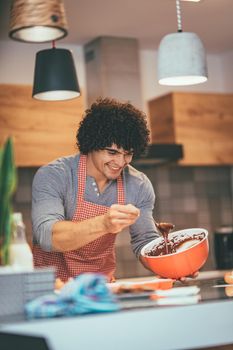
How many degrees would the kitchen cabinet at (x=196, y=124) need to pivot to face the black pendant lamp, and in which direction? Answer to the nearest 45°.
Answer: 0° — it already faces it

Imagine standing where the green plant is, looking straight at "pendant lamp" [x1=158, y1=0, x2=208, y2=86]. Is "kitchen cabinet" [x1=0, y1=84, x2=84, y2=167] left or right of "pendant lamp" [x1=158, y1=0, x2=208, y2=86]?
left

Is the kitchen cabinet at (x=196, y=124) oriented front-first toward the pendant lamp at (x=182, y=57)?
yes

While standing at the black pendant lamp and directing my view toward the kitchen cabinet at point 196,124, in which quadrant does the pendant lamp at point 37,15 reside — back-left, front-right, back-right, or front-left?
back-right

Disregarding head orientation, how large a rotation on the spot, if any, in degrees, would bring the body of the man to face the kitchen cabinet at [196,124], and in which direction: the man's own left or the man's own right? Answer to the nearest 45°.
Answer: approximately 135° to the man's own left

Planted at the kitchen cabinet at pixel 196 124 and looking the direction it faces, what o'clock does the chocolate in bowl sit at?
The chocolate in bowl is roughly at 12 o'clock from the kitchen cabinet.

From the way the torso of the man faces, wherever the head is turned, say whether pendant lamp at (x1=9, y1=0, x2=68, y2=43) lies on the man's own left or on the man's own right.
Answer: on the man's own right

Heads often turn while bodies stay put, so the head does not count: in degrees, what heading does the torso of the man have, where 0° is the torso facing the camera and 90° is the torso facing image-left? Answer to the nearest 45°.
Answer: approximately 315°

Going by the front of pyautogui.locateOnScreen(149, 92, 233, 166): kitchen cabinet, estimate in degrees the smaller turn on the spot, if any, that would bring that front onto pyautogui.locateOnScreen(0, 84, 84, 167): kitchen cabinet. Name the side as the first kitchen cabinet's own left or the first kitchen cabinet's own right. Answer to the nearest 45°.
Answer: approximately 45° to the first kitchen cabinet's own right
